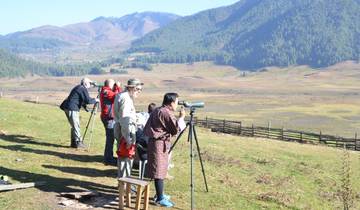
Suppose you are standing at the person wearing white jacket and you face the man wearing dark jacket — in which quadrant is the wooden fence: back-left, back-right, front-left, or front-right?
front-right

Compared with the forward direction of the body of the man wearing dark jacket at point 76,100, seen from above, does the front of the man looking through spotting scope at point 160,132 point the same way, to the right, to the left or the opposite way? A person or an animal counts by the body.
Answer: the same way

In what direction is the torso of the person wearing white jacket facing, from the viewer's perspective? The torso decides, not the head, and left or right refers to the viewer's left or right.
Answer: facing to the right of the viewer

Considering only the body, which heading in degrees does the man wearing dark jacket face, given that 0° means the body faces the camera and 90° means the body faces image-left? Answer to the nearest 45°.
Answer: approximately 270°

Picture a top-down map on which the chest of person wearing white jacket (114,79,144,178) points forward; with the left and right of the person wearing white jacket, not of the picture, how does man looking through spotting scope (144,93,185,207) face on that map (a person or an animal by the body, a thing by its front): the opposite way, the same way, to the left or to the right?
the same way

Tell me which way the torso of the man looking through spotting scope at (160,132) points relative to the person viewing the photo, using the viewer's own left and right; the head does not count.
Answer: facing to the right of the viewer

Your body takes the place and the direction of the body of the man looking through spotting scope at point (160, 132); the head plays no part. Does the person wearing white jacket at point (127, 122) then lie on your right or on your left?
on your left

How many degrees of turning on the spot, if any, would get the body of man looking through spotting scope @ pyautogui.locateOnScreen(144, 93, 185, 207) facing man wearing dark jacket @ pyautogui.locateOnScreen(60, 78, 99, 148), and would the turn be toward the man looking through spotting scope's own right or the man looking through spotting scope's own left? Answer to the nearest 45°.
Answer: approximately 135° to the man looking through spotting scope's own left

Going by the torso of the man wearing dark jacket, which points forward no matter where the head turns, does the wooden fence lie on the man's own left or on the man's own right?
on the man's own left

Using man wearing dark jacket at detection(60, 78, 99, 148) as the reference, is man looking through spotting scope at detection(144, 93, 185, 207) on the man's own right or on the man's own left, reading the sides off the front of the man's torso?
on the man's own right
